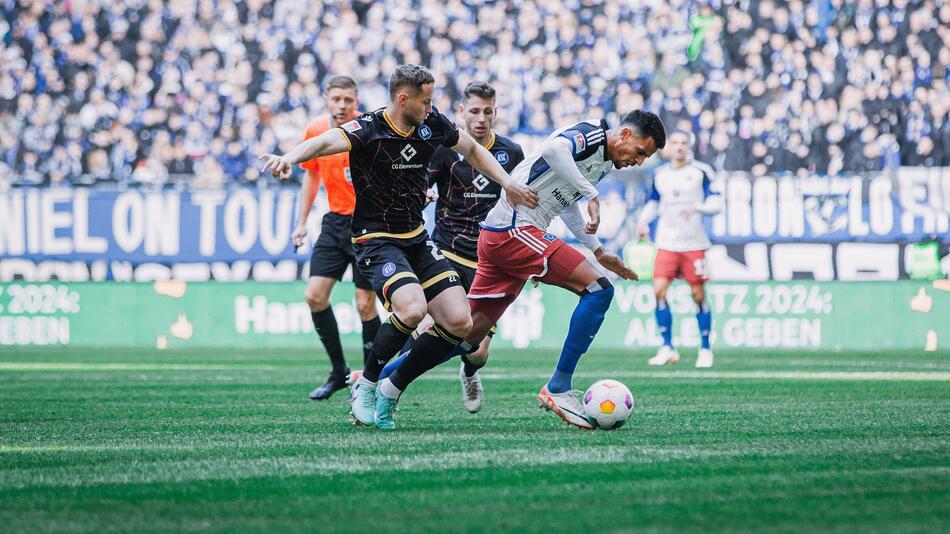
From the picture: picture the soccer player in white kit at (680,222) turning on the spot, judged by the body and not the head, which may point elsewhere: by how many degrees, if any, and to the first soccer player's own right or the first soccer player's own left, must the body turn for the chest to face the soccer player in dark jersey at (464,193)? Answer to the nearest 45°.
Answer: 0° — they already face them

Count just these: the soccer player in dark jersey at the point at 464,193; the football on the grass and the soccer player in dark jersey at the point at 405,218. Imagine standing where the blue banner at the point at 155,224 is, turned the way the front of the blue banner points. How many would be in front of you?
3

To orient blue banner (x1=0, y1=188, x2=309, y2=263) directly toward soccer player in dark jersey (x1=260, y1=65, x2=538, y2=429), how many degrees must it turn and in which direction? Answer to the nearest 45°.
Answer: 0° — it already faces them

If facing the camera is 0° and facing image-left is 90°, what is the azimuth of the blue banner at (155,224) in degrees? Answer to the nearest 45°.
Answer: approximately 0°
